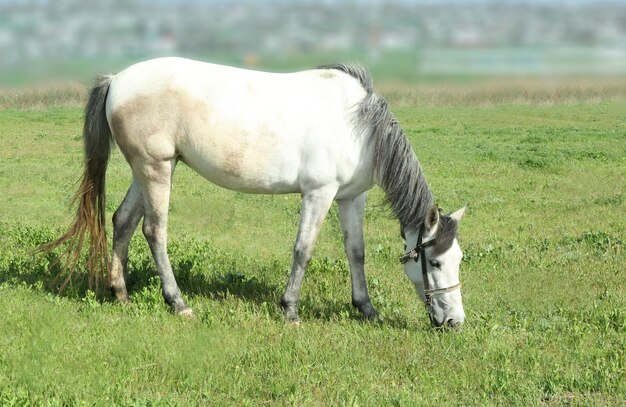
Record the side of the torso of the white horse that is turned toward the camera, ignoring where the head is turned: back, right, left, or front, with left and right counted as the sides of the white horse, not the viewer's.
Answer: right
